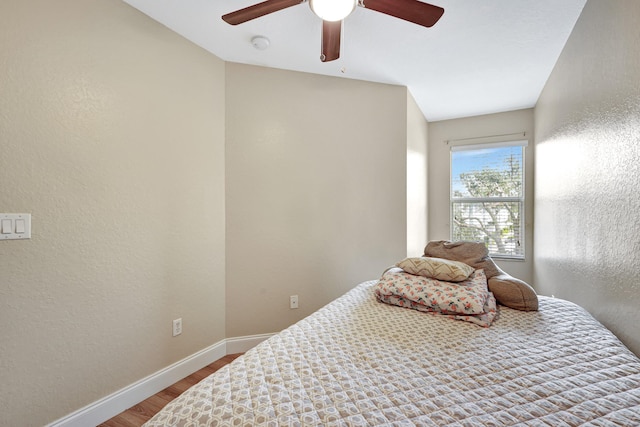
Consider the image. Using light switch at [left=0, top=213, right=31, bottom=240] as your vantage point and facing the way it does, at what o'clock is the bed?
The bed is roughly at 11 o'clock from the light switch.

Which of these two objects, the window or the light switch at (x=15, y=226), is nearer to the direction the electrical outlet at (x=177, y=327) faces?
the window

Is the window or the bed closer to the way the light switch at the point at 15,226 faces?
the bed

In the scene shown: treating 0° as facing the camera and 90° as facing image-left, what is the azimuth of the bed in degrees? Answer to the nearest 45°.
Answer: approximately 0°

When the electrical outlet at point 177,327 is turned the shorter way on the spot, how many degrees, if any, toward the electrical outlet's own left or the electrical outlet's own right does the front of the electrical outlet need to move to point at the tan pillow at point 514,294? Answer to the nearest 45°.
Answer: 0° — it already faces it

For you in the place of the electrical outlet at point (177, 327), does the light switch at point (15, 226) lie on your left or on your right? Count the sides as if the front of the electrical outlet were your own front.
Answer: on your right

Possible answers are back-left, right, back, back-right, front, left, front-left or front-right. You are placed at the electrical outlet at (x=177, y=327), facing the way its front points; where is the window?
front-left

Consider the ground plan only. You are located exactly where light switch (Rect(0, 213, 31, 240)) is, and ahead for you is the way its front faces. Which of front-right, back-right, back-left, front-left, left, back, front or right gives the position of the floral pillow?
front-left

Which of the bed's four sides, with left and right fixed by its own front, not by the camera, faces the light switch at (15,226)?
right

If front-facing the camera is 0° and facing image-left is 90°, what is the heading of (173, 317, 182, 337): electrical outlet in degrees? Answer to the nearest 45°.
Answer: approximately 315°
